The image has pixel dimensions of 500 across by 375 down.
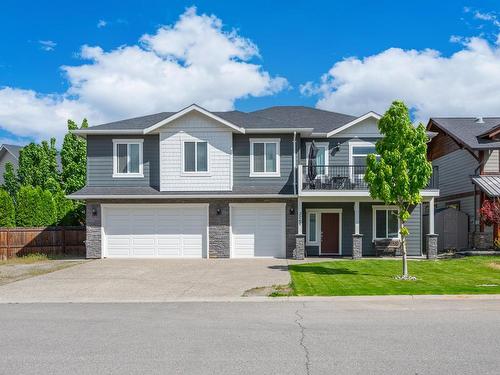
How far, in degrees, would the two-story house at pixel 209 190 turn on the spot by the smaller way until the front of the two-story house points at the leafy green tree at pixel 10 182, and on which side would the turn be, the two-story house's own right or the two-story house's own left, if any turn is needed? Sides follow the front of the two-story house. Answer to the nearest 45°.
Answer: approximately 135° to the two-story house's own right

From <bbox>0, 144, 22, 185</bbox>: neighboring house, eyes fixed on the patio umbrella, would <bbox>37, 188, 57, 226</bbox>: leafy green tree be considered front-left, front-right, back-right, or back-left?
front-right

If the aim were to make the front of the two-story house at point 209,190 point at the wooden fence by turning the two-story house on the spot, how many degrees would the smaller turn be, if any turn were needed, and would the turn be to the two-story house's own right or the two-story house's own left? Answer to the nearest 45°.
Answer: approximately 90° to the two-story house's own right

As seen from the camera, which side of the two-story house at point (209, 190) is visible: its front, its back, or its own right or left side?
front

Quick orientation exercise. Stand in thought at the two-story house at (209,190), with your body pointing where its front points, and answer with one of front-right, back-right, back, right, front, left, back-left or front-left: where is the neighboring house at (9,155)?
back-right

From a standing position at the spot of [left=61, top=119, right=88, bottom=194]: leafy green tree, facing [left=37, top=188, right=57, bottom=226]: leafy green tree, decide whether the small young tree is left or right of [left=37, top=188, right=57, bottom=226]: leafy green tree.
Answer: left

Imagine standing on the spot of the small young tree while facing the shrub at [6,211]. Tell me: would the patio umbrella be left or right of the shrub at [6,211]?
right

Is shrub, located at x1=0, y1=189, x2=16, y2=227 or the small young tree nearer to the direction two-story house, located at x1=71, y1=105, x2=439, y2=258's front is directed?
the small young tree

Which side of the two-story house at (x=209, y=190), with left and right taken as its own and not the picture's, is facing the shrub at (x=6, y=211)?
right

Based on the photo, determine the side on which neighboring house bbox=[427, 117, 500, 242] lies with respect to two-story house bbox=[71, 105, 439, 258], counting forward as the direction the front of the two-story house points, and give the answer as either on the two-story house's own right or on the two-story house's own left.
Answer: on the two-story house's own left
